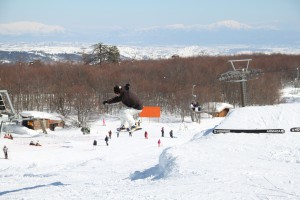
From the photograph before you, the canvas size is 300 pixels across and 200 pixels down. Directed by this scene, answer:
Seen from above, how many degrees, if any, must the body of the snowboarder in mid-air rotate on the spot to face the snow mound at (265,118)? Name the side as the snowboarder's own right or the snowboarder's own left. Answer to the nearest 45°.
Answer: approximately 135° to the snowboarder's own right
